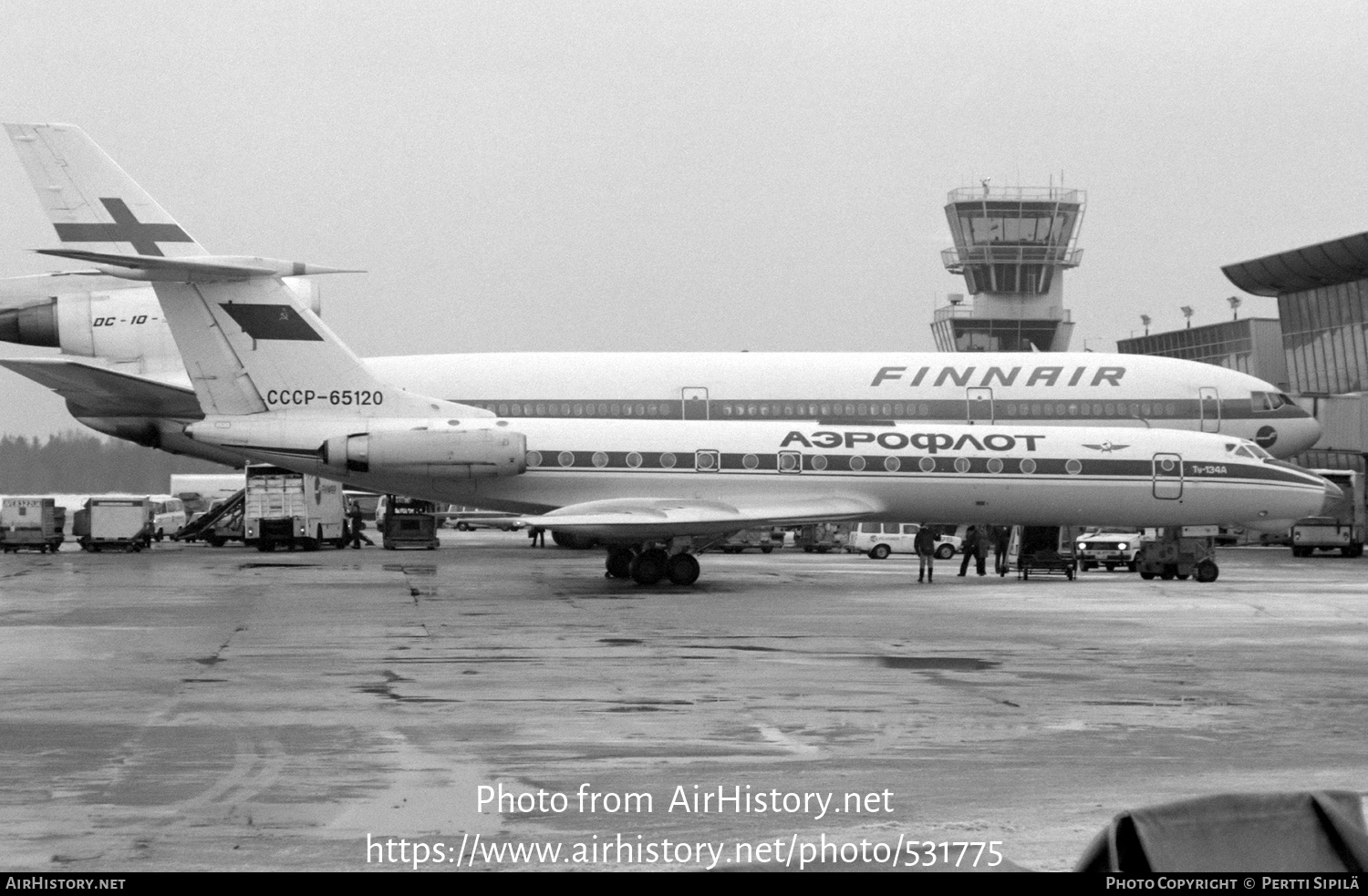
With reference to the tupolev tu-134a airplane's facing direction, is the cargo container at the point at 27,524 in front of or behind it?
behind

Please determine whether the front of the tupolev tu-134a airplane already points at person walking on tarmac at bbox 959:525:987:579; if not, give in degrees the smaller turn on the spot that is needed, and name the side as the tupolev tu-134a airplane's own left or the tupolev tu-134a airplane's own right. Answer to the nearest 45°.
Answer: approximately 45° to the tupolev tu-134a airplane's own left

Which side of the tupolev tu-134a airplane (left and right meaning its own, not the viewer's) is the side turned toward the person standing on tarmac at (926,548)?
front

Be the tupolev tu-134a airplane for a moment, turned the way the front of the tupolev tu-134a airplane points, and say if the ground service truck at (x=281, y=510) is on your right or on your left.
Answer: on your left

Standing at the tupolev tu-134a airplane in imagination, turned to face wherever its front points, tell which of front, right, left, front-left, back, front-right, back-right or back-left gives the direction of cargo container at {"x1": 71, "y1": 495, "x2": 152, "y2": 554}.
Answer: back-left

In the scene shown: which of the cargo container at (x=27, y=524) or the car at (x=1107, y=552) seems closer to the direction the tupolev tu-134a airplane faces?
the car

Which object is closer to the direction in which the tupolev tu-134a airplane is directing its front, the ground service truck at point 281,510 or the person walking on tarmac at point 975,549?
the person walking on tarmac

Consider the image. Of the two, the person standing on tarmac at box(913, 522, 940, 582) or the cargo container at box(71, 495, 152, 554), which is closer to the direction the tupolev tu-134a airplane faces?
the person standing on tarmac

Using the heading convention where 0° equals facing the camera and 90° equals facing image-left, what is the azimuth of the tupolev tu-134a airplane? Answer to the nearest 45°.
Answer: approximately 270°

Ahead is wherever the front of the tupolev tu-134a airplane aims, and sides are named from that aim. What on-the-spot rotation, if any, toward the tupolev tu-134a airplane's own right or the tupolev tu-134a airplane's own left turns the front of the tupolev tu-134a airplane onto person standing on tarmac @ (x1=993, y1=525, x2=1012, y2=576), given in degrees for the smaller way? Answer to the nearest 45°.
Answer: approximately 45° to the tupolev tu-134a airplane's own left
